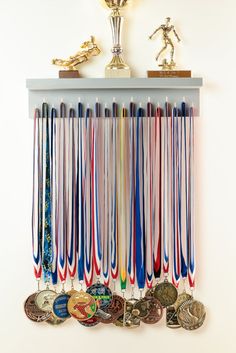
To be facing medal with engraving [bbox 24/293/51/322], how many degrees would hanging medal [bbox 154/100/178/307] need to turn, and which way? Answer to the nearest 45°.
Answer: approximately 90° to its right

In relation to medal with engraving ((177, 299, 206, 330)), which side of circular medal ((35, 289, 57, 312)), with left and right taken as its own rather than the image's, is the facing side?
left

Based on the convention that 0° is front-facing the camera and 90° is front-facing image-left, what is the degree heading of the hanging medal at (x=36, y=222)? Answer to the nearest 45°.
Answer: approximately 0°

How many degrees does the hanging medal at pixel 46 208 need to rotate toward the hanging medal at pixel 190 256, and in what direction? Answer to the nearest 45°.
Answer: approximately 90° to its left
